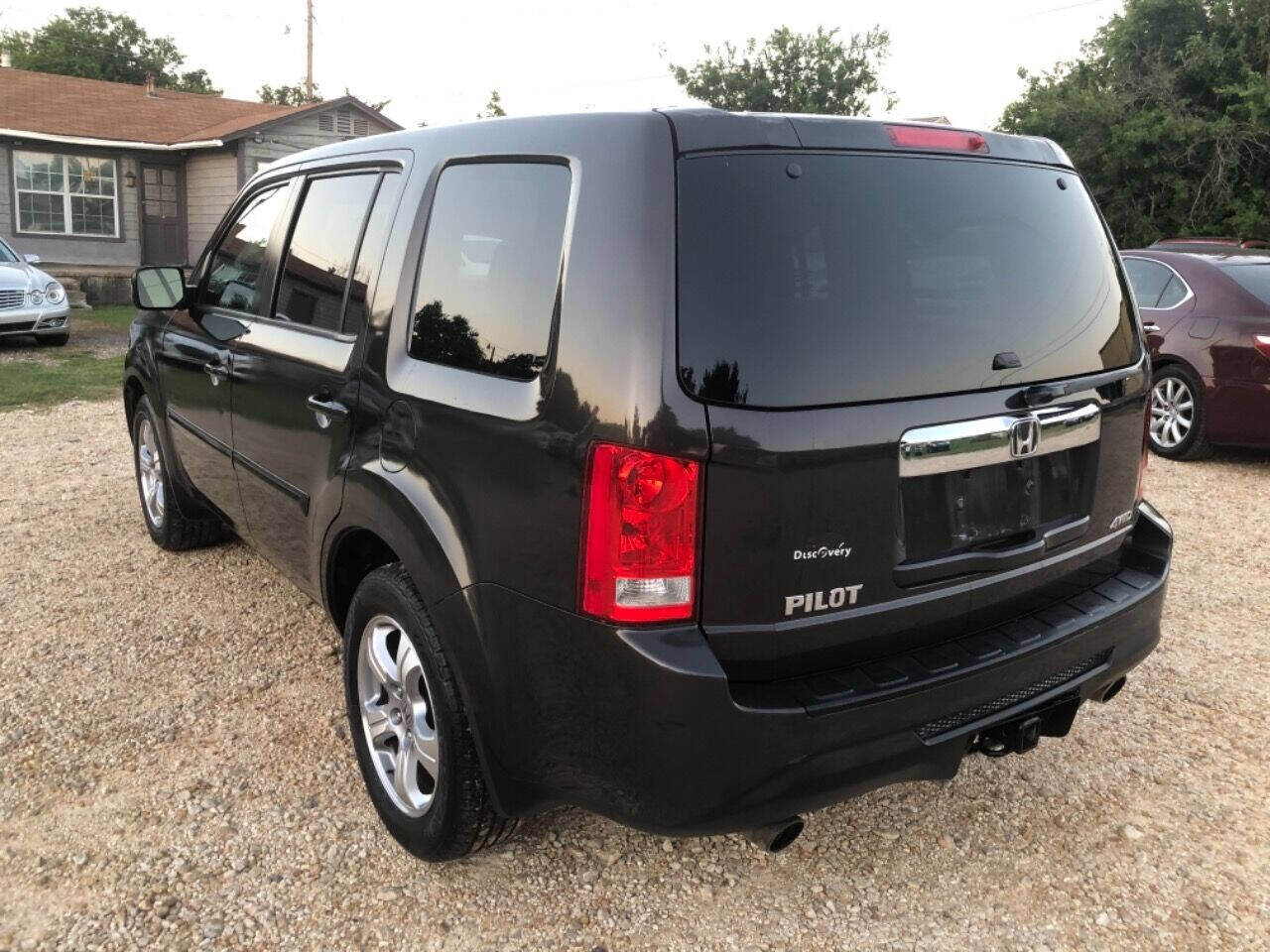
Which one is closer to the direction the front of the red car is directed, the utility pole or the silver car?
the utility pole

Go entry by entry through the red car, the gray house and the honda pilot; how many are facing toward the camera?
1

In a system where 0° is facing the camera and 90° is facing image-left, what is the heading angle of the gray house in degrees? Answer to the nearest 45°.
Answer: approximately 0°

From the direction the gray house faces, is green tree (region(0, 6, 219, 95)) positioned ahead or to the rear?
to the rear

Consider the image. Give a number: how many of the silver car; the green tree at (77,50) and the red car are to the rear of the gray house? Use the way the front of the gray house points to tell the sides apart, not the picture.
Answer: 1

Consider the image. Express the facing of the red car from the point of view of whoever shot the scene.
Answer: facing away from the viewer and to the left of the viewer

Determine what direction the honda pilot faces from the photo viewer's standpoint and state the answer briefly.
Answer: facing away from the viewer and to the left of the viewer

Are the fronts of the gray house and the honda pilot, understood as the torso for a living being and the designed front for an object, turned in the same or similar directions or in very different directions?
very different directions

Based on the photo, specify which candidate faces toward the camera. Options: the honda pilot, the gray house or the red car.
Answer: the gray house

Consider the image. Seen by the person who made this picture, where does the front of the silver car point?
facing the viewer and to the right of the viewer

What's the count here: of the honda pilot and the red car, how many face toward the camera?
0

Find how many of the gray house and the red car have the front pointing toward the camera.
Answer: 1
